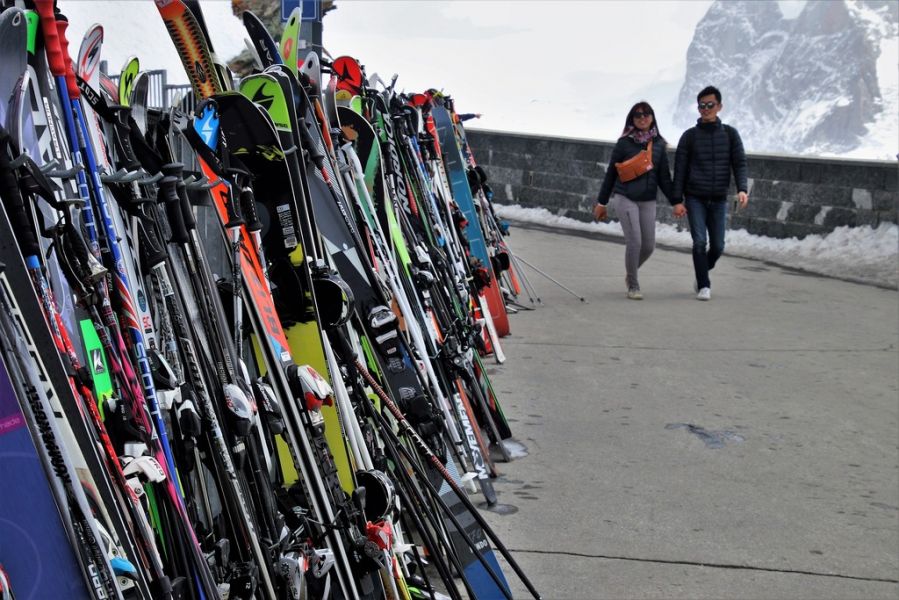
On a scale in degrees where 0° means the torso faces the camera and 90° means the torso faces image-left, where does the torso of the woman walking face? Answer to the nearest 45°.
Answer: approximately 0°

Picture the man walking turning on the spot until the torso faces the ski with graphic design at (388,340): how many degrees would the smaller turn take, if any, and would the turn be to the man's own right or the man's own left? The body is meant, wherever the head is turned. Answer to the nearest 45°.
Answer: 0° — they already face it

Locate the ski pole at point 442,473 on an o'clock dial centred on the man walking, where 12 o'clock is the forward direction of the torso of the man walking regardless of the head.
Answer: The ski pole is roughly at 12 o'clock from the man walking.

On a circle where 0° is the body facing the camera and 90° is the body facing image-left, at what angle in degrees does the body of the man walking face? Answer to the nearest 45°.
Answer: approximately 0°

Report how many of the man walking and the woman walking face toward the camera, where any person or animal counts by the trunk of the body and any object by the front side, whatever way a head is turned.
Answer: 2

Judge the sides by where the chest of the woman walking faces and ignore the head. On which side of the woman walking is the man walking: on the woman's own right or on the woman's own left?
on the woman's own left

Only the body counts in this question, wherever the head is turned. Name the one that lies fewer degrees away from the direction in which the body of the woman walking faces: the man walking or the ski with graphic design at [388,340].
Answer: the ski with graphic design

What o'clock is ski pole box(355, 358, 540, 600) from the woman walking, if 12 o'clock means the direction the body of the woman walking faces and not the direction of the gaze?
The ski pole is roughly at 12 o'clock from the woman walking.
